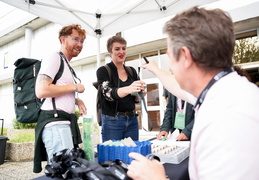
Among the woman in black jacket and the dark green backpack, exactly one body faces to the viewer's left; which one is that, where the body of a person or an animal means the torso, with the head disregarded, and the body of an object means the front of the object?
the dark green backpack

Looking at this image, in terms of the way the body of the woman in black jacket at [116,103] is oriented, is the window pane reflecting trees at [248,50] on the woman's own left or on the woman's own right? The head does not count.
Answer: on the woman's own left

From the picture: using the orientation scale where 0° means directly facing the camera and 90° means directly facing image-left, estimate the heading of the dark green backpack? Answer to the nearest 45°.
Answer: approximately 90°

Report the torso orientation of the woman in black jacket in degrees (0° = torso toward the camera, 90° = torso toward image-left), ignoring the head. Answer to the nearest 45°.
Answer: approximately 315°

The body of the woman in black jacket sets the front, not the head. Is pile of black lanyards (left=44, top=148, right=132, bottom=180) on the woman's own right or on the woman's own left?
on the woman's own right

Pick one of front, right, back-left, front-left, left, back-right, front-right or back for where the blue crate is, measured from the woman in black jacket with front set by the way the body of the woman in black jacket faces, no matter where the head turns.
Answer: front-right

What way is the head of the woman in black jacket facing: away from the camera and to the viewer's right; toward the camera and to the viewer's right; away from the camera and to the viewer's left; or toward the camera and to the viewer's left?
toward the camera and to the viewer's right

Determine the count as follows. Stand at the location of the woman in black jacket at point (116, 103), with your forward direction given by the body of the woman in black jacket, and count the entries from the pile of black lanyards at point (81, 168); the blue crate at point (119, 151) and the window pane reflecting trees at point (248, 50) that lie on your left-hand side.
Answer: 1

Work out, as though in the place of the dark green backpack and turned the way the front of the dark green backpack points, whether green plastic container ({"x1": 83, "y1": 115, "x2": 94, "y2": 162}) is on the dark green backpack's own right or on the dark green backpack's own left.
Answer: on the dark green backpack's own left

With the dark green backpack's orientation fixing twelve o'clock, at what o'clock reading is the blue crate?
The blue crate is roughly at 8 o'clock from the dark green backpack.
